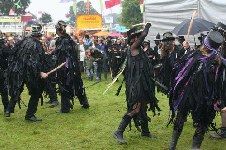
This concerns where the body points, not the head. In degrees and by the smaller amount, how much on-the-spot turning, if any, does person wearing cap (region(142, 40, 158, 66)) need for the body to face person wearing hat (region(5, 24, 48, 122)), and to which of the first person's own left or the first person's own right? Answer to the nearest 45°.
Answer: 0° — they already face them

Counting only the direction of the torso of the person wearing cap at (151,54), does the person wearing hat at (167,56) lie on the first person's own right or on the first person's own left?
on the first person's own left

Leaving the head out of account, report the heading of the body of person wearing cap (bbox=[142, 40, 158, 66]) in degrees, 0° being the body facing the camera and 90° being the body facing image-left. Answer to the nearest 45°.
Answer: approximately 45°
